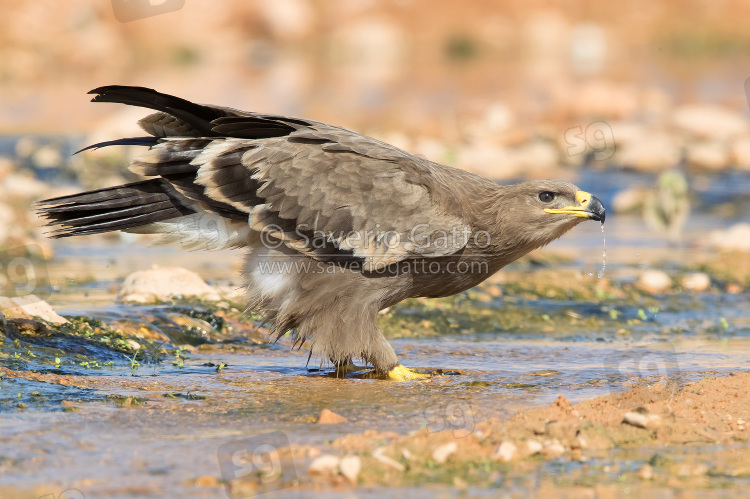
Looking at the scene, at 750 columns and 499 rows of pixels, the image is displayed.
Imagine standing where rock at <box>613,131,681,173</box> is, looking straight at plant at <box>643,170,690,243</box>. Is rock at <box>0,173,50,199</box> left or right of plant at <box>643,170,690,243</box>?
right

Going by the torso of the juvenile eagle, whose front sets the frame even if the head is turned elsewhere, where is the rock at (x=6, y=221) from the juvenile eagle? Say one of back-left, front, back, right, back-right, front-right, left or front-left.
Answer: back-left

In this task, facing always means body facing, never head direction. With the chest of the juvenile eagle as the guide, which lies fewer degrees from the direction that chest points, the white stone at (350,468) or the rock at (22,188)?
the white stone

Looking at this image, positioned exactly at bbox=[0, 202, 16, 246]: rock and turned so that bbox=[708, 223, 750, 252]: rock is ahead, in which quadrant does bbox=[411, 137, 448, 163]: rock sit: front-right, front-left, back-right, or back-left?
front-left

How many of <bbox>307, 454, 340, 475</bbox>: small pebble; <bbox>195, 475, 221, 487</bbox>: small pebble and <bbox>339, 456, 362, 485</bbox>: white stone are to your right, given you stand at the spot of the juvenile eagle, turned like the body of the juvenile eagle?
3

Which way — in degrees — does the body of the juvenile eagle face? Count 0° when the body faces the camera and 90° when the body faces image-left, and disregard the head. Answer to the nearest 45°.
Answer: approximately 270°

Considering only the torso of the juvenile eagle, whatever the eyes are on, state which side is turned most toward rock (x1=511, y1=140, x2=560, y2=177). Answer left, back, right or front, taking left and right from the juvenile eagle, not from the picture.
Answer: left

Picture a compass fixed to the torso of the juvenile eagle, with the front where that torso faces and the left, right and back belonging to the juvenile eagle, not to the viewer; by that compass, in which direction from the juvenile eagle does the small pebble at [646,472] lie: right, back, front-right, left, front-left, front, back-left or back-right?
front-right

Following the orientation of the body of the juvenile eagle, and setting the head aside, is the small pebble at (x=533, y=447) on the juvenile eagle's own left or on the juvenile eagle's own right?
on the juvenile eagle's own right

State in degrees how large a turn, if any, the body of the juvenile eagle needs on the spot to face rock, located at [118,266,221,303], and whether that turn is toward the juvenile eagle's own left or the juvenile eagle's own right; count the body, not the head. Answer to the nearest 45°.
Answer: approximately 135° to the juvenile eagle's own left

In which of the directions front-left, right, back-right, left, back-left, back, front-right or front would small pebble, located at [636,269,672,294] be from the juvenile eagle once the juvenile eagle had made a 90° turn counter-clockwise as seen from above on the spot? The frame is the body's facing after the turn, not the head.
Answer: front-right

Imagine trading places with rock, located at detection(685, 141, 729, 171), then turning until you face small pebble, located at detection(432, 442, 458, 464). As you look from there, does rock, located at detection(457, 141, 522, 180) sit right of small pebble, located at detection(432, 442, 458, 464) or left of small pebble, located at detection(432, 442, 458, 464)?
right
